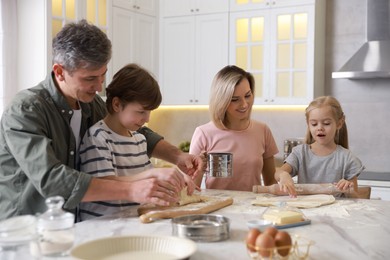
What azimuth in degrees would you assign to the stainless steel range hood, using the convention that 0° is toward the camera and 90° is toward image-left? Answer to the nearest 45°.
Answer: approximately 0°

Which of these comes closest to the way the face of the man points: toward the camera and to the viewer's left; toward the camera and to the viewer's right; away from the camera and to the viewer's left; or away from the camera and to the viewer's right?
toward the camera and to the viewer's right

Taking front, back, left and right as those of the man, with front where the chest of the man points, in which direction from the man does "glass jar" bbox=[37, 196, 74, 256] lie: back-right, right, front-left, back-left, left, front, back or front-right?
front-right

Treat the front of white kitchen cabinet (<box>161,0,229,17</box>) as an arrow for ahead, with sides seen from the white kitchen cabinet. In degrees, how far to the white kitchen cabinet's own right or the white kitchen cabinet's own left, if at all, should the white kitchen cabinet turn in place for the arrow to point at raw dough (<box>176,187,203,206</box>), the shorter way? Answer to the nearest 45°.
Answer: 0° — it already faces it

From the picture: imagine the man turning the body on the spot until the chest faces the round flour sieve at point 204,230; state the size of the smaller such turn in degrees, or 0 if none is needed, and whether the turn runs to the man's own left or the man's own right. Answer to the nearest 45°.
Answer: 0° — they already face it

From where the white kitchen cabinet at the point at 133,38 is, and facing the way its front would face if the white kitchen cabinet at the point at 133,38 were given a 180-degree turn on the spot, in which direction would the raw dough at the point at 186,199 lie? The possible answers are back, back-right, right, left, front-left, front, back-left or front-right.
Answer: back-left

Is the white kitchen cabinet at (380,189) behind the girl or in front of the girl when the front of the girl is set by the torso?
behind

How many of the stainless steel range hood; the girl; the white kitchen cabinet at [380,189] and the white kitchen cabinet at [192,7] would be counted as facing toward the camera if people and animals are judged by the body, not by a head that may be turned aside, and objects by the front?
4

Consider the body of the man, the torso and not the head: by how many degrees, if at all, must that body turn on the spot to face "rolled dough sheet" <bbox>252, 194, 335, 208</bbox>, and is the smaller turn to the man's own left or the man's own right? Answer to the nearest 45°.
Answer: approximately 45° to the man's own left

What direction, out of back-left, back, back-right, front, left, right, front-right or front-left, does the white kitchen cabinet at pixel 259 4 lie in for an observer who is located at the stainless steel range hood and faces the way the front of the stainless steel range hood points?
right

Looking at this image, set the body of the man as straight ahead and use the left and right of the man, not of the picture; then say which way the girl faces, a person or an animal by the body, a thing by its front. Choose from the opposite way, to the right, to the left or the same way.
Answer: to the right

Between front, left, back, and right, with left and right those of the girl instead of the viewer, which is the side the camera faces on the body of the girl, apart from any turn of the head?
front

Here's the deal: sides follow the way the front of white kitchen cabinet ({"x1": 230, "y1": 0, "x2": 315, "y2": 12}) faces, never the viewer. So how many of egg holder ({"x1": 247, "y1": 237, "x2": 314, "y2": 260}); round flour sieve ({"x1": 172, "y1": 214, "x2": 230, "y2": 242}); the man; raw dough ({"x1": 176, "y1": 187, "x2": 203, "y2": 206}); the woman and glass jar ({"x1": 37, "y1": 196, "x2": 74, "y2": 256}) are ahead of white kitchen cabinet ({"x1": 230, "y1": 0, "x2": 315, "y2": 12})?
6

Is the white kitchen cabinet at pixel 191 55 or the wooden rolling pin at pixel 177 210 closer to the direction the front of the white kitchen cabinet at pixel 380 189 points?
the wooden rolling pin

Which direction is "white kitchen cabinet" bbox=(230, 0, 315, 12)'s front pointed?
toward the camera

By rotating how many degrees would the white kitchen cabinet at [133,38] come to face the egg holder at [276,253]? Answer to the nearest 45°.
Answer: approximately 45° to its right

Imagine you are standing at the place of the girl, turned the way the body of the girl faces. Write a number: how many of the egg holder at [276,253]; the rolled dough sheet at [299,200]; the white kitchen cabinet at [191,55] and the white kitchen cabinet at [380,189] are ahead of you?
2
